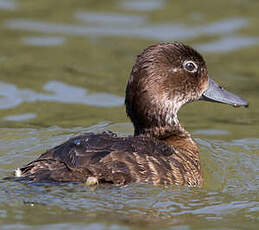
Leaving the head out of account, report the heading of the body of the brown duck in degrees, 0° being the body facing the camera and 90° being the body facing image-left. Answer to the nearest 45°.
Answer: approximately 270°
